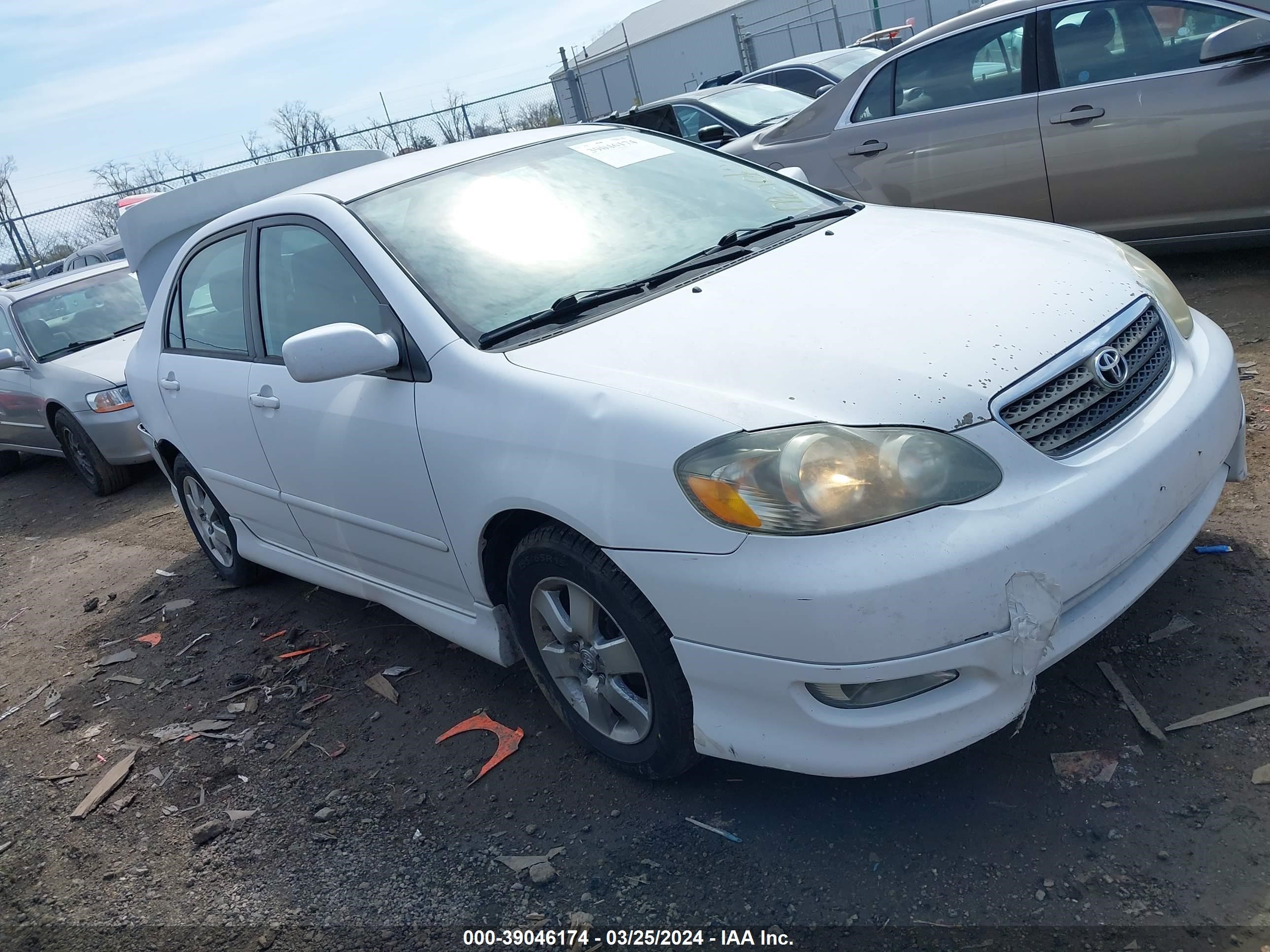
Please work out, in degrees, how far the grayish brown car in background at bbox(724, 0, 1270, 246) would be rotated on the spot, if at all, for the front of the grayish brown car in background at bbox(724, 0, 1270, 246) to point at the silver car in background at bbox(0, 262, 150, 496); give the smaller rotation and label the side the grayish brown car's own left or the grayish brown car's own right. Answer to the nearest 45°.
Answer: approximately 180°

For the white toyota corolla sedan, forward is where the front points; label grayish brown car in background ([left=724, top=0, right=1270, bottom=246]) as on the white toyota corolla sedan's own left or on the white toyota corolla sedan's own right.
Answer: on the white toyota corolla sedan's own left

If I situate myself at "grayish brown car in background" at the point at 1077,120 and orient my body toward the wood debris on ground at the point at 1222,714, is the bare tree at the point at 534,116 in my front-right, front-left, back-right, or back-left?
back-right

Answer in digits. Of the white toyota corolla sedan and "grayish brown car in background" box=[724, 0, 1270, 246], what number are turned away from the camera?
0

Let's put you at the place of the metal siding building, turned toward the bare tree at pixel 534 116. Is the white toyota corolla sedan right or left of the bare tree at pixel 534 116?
left

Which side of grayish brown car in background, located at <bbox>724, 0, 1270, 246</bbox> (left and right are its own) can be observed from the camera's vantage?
right

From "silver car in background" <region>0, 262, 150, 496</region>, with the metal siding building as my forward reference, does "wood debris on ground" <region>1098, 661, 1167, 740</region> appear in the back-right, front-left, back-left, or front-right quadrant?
back-right

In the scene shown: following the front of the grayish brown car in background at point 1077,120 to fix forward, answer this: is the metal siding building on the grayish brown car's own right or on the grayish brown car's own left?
on the grayish brown car's own left

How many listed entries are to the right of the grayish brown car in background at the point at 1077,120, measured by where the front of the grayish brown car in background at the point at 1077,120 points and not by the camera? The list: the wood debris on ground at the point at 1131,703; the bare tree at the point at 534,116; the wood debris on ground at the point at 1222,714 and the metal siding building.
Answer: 2

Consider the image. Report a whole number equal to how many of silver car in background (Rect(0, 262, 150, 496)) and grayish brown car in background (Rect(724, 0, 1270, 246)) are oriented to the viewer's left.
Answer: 0

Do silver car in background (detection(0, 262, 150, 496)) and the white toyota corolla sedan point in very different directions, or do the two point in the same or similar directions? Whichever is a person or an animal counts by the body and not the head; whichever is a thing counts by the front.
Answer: same or similar directions

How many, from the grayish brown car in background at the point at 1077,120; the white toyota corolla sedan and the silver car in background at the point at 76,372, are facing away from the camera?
0
